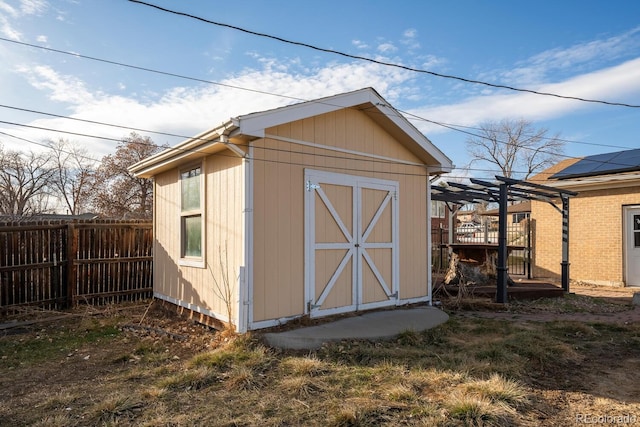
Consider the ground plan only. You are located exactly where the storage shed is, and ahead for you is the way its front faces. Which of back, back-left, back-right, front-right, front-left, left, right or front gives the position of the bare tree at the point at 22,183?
back

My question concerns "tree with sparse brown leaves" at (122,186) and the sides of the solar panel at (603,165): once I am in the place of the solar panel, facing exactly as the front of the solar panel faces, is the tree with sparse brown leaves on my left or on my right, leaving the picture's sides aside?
on my right

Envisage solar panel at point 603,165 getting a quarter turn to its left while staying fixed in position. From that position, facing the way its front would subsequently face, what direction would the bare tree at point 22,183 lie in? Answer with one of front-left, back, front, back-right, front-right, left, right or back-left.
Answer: back

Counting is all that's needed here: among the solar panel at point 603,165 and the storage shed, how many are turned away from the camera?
0

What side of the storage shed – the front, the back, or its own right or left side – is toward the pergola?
left

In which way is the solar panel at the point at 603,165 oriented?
toward the camera

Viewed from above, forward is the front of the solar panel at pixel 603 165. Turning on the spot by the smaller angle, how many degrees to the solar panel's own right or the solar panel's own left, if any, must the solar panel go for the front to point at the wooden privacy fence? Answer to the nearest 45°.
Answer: approximately 45° to the solar panel's own right

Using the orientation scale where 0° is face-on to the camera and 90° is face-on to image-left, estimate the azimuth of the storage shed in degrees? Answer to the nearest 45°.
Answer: approximately 315°
